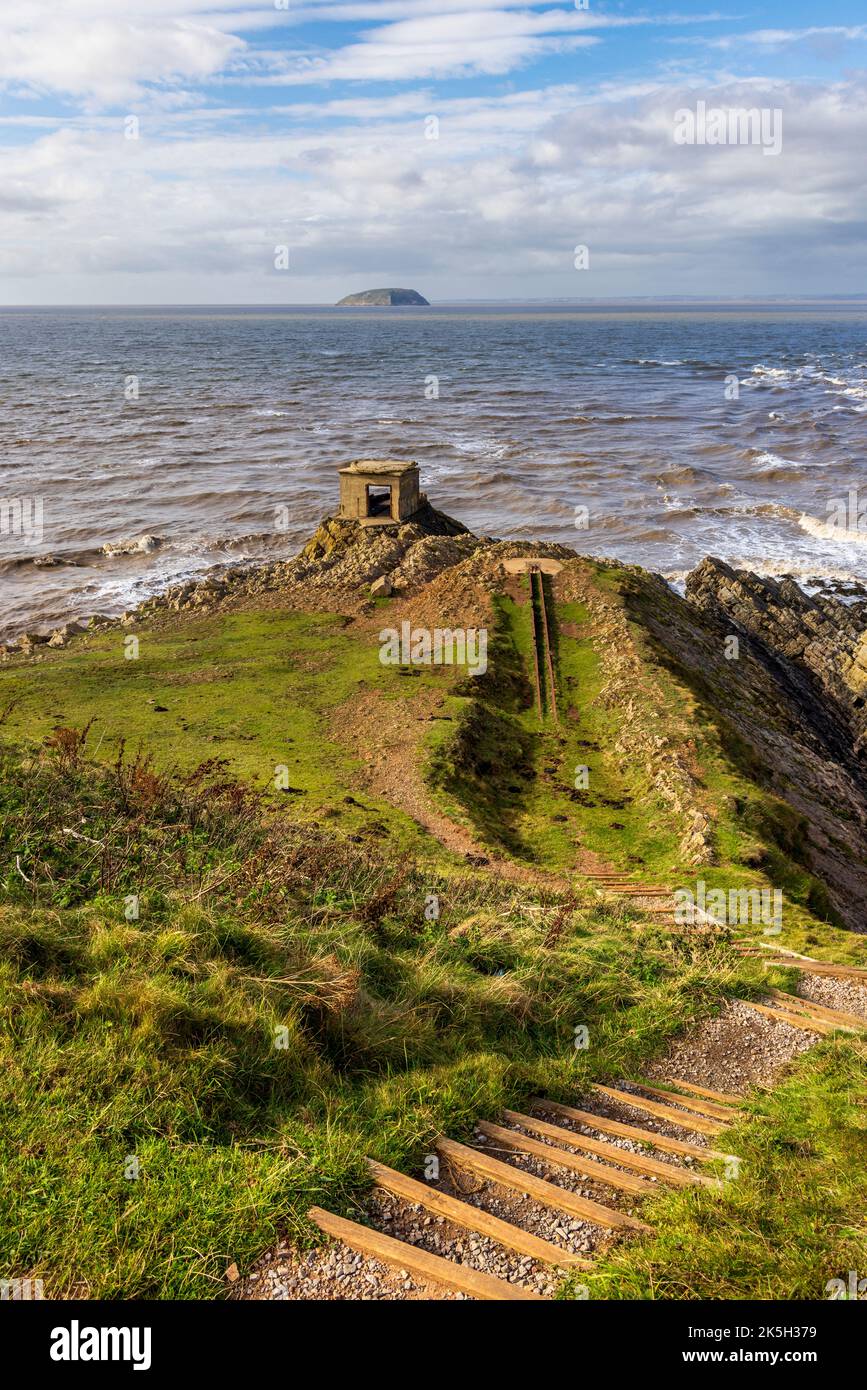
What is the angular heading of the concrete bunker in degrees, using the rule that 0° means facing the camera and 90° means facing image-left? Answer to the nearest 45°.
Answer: approximately 0°

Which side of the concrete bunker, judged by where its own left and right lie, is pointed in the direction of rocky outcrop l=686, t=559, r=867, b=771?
left
